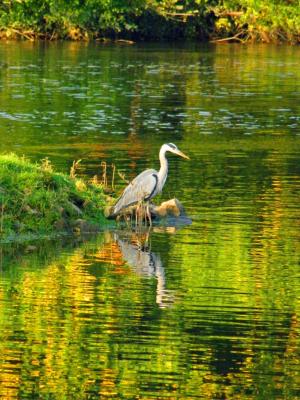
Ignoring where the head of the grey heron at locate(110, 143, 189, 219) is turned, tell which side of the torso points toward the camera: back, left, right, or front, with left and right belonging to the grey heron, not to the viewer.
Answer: right
